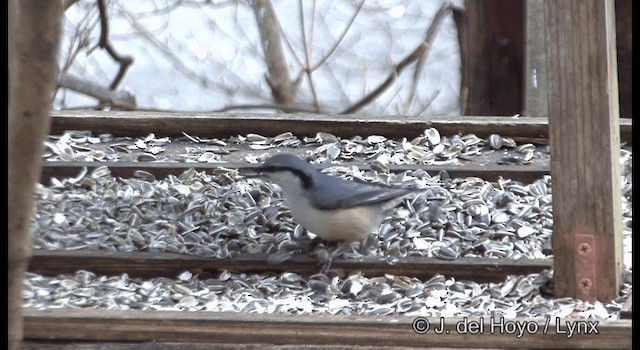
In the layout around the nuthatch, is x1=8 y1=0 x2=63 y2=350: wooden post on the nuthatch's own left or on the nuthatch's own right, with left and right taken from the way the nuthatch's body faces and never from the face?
on the nuthatch's own left

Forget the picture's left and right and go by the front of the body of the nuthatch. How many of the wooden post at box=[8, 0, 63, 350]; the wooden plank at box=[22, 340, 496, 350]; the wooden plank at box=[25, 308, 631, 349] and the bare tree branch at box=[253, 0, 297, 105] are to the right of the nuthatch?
1

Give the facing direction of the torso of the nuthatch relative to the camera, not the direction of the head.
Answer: to the viewer's left

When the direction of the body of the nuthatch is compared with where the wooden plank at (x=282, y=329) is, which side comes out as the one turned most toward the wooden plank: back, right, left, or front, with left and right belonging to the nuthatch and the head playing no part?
left

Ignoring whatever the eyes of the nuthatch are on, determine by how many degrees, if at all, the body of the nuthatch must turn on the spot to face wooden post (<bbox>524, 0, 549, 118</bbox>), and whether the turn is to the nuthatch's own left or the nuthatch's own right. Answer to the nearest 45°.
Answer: approximately 135° to the nuthatch's own right

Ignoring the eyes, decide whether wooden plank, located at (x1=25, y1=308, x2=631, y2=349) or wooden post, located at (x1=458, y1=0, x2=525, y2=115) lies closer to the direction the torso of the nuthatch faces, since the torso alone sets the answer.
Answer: the wooden plank
